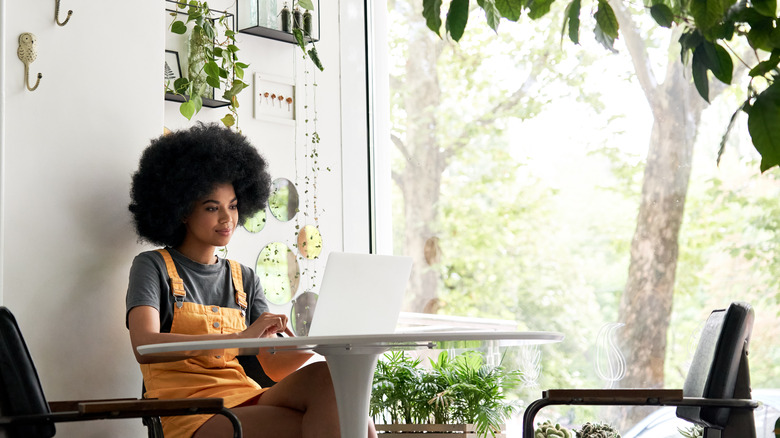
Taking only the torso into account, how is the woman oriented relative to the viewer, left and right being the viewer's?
facing the viewer and to the right of the viewer

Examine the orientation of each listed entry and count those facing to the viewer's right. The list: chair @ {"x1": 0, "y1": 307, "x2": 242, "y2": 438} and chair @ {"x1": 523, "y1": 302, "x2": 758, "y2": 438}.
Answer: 1

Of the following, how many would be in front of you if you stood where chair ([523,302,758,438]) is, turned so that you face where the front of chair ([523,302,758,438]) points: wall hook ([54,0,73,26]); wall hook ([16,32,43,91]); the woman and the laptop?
4

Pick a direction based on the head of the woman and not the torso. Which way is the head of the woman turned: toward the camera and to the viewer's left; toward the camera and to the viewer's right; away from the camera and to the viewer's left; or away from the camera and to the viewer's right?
toward the camera and to the viewer's right

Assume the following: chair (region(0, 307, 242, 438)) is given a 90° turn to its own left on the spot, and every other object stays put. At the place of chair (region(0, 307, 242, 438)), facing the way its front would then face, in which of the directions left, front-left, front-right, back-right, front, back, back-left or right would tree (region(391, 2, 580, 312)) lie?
front-right

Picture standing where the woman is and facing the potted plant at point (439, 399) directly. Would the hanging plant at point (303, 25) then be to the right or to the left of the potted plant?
left

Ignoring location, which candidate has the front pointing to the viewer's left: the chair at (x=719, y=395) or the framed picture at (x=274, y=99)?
the chair

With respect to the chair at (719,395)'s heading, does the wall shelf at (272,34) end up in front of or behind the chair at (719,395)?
in front

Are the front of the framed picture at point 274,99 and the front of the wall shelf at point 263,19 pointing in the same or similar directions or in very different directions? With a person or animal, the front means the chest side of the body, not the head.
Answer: same or similar directions

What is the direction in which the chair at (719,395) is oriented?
to the viewer's left

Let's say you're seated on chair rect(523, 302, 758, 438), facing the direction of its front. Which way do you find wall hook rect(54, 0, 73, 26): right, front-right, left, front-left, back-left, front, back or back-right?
front

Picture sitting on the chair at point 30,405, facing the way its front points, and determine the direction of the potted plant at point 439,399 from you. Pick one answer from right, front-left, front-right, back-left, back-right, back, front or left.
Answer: front-left

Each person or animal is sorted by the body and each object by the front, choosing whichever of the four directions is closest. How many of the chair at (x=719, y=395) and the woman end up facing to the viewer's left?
1

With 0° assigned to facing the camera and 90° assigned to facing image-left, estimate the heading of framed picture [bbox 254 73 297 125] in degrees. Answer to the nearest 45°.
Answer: approximately 315°

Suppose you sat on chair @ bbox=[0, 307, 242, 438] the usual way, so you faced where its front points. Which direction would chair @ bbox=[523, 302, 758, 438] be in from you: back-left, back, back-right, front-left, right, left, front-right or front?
front

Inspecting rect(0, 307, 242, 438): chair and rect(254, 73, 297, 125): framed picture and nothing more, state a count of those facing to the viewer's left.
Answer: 0

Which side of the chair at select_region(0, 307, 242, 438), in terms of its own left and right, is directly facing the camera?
right
